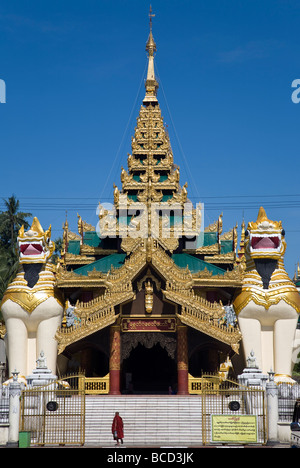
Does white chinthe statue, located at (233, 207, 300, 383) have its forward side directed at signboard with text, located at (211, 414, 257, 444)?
yes

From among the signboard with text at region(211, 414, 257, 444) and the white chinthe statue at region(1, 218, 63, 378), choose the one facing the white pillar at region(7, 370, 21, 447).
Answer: the white chinthe statue

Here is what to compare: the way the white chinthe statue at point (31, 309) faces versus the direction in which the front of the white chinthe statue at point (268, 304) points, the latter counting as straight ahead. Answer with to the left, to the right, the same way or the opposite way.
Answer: the same way

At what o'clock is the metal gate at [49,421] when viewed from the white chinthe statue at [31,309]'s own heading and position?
The metal gate is roughly at 12 o'clock from the white chinthe statue.

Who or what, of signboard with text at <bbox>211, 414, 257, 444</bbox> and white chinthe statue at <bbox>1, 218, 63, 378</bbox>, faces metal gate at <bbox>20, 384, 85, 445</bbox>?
the white chinthe statue

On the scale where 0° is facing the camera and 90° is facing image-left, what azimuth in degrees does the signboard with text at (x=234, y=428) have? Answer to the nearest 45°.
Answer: approximately 0°

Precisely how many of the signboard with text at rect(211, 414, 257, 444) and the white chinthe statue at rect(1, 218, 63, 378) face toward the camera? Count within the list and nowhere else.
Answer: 2

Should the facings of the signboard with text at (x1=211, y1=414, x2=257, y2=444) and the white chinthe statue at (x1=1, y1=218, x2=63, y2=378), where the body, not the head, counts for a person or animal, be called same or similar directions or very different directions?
same or similar directions

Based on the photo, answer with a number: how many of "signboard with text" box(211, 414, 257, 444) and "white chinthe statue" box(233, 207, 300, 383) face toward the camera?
2

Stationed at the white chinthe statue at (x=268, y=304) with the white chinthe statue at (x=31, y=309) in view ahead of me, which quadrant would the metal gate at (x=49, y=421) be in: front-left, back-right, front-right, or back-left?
front-left

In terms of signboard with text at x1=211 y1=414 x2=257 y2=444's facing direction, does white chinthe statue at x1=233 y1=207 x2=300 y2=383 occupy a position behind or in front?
behind

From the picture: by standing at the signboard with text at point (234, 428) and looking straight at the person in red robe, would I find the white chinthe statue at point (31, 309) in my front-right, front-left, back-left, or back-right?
front-right

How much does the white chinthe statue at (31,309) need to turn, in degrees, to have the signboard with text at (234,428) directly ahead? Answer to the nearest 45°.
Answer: approximately 45° to its left

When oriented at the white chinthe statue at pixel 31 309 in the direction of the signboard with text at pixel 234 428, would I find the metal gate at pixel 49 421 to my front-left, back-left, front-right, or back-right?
front-right

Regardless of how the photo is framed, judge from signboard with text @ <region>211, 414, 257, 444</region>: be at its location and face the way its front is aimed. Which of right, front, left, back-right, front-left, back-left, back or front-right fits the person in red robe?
right

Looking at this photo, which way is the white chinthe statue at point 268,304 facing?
toward the camera
